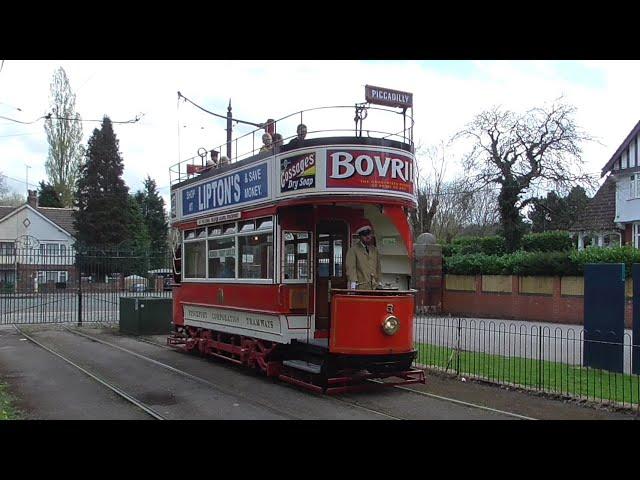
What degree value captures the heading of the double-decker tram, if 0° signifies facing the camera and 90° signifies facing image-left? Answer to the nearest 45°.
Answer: approximately 315°

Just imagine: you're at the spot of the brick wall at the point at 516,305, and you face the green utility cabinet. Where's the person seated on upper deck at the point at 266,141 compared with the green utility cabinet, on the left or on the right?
left

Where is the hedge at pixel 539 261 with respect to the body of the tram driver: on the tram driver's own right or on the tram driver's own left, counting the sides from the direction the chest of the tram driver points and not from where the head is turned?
on the tram driver's own left

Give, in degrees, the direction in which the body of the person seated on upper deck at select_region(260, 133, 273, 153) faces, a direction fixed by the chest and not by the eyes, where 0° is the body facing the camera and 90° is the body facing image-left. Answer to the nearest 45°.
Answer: approximately 315°

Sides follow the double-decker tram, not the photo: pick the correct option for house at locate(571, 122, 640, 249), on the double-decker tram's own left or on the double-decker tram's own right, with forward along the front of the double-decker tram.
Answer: on the double-decker tram's own left

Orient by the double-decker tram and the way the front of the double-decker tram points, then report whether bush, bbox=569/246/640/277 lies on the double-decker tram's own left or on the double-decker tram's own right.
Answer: on the double-decker tram's own left

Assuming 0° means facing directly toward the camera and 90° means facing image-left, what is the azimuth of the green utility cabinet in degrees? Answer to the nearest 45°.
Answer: approximately 0°

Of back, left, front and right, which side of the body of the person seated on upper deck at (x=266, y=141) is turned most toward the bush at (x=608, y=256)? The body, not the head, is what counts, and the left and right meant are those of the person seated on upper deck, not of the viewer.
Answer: left

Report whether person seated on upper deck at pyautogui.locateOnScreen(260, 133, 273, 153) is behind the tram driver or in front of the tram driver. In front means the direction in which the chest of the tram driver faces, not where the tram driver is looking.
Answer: behind

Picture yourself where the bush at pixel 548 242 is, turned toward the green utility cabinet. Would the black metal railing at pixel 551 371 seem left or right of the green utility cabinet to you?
left
